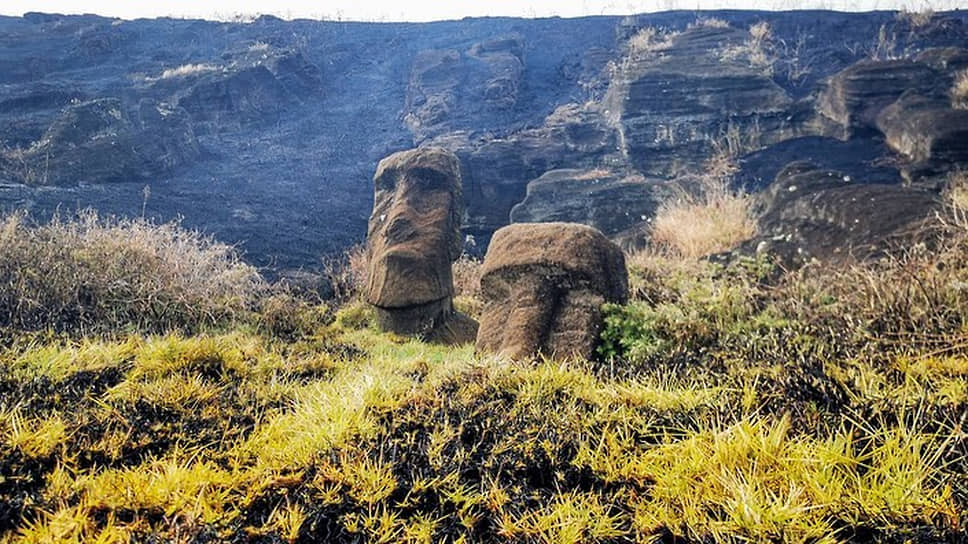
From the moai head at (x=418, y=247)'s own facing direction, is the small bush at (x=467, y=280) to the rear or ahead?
to the rear

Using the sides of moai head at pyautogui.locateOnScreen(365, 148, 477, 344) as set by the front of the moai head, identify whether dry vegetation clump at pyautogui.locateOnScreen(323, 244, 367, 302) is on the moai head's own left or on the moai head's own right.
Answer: on the moai head's own right

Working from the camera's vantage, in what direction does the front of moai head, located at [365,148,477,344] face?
facing the viewer and to the left of the viewer

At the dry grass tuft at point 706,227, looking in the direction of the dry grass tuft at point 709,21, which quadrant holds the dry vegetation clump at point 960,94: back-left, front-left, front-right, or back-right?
front-right

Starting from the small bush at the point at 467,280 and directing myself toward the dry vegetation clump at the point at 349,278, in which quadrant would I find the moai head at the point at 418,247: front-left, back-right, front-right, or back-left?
front-left

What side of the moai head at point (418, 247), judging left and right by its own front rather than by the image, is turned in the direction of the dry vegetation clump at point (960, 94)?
back

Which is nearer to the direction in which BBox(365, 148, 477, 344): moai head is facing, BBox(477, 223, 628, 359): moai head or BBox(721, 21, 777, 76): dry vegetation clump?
the moai head

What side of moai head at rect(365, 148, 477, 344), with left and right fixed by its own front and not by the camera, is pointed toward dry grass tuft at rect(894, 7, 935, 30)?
back

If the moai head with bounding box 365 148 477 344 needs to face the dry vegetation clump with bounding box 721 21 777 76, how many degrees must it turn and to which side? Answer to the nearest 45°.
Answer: approximately 180°

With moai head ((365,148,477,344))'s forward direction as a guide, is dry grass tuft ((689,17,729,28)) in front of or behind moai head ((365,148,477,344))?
behind
